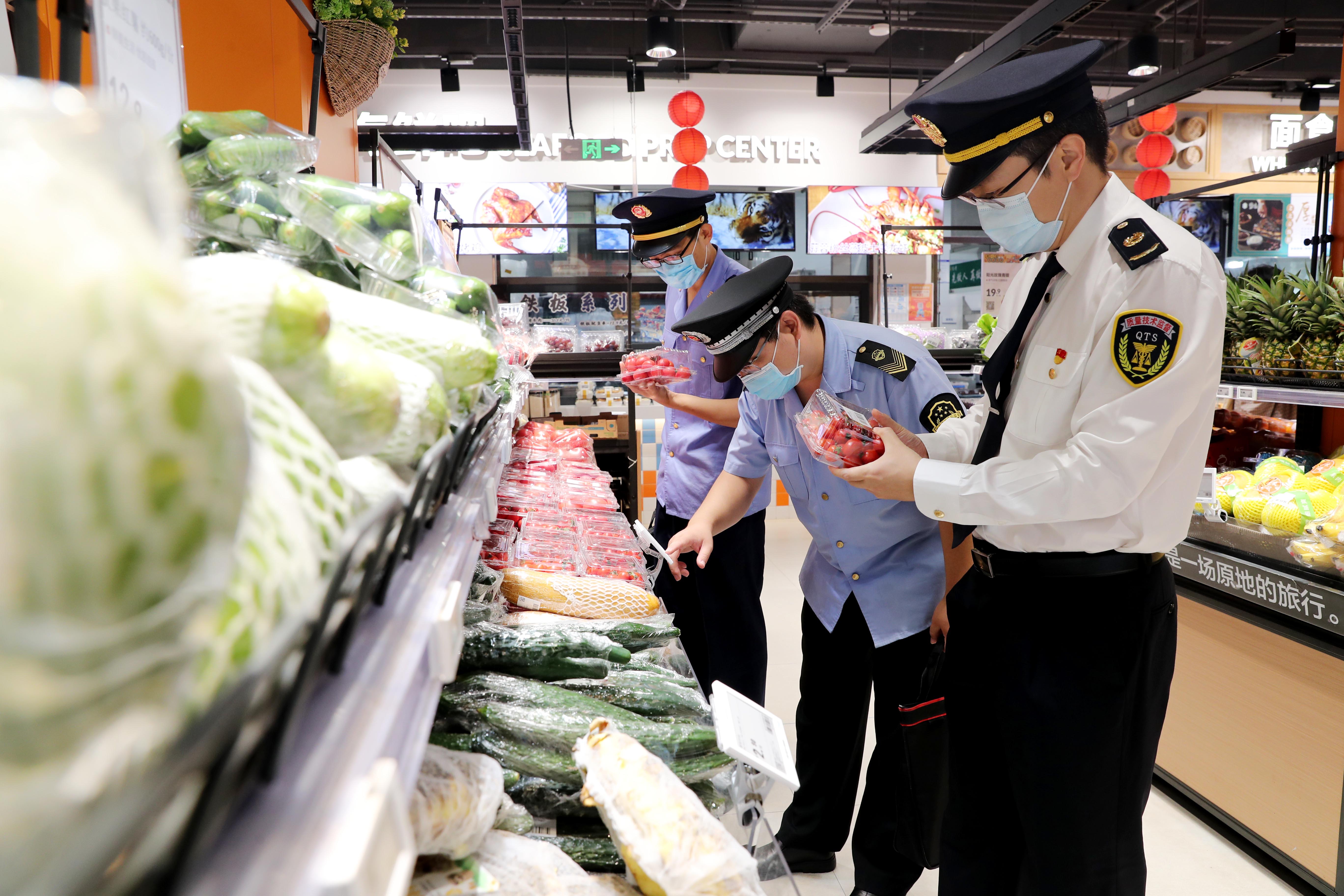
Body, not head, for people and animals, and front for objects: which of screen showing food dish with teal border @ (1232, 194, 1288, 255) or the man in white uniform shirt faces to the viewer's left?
the man in white uniform shirt

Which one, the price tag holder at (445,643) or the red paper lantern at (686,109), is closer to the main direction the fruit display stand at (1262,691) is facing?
the price tag holder

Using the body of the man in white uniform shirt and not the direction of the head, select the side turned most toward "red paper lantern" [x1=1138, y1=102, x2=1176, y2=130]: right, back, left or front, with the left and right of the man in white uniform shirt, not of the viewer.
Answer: right

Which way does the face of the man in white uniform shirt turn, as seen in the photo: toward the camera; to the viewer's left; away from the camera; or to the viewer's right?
to the viewer's left

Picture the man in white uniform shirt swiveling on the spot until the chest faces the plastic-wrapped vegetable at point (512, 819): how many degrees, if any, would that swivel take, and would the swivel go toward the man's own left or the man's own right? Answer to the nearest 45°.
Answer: approximately 45° to the man's own left

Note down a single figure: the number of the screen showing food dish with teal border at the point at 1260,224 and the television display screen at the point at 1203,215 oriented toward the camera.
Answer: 2

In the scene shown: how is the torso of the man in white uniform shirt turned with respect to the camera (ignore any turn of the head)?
to the viewer's left

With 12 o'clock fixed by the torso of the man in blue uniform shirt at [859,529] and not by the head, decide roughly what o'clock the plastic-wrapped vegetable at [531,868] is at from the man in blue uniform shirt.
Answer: The plastic-wrapped vegetable is roughly at 11 o'clock from the man in blue uniform shirt.

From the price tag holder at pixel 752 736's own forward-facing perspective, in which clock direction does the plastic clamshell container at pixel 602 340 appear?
The plastic clamshell container is roughly at 7 o'clock from the price tag holder.

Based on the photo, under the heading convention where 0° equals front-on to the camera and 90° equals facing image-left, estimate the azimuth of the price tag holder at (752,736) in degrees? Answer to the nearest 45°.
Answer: approximately 315°

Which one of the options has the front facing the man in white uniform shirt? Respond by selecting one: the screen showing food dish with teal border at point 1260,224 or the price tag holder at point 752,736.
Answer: the screen showing food dish with teal border
